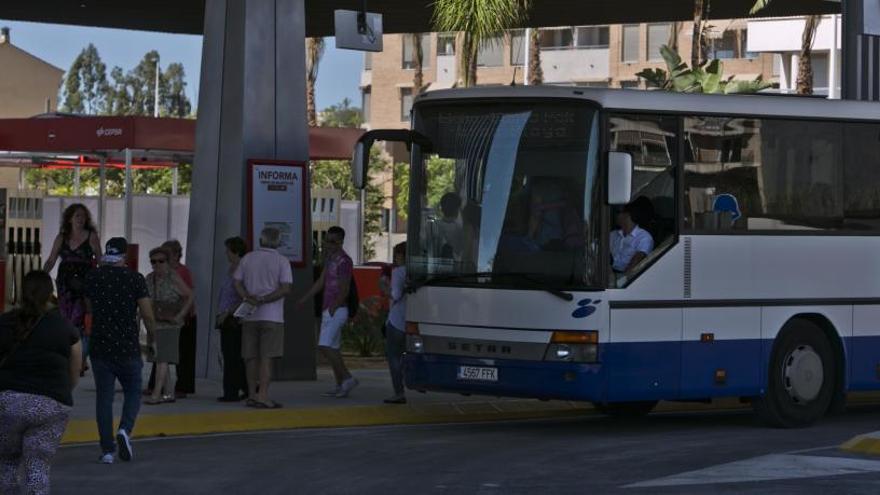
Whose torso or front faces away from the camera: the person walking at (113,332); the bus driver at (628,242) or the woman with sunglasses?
the person walking

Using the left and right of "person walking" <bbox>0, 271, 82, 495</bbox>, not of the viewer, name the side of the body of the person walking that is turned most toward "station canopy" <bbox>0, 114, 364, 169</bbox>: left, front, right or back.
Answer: front

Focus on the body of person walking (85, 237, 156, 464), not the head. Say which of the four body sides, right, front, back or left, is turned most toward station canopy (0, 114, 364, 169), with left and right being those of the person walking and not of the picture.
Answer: front

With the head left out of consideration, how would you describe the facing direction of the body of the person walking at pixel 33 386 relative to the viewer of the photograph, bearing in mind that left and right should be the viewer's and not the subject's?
facing away from the viewer

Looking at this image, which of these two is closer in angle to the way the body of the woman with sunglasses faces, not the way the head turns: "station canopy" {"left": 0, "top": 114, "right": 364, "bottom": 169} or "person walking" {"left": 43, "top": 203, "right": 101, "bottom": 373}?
the person walking

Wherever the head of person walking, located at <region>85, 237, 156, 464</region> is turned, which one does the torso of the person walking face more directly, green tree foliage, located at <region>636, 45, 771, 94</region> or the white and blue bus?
the green tree foliage

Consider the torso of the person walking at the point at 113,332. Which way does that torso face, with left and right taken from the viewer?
facing away from the viewer

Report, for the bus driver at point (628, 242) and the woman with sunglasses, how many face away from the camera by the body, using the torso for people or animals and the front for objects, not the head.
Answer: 0

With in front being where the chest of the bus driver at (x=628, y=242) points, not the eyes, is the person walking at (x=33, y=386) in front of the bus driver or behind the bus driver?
in front
